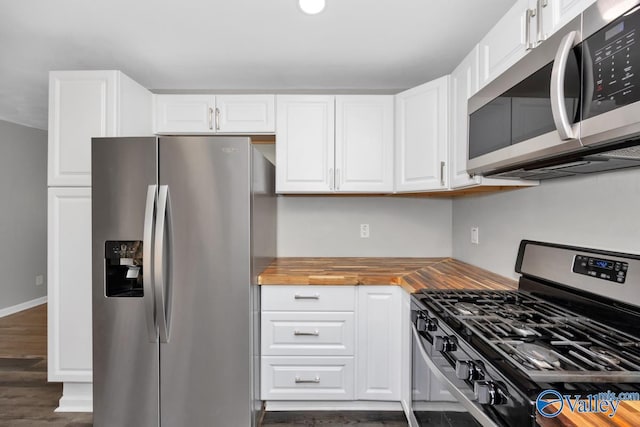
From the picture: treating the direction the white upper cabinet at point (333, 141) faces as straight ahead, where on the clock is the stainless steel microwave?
The stainless steel microwave is roughly at 11 o'clock from the white upper cabinet.

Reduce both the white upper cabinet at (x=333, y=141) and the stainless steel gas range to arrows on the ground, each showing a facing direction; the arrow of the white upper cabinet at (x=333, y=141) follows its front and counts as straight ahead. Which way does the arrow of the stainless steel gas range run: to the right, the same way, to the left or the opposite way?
to the right

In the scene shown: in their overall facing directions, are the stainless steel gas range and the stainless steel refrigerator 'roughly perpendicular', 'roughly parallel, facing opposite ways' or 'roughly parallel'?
roughly perpendicular

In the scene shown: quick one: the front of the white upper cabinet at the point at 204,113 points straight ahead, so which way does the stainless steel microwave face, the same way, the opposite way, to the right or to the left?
to the right

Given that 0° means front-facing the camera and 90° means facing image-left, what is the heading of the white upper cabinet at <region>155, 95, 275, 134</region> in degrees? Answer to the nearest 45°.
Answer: approximately 0°

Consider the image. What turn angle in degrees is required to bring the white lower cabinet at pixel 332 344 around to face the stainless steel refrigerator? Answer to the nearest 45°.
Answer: approximately 90° to its right

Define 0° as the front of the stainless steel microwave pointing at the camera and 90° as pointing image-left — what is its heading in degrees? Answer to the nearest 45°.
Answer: approximately 45°
